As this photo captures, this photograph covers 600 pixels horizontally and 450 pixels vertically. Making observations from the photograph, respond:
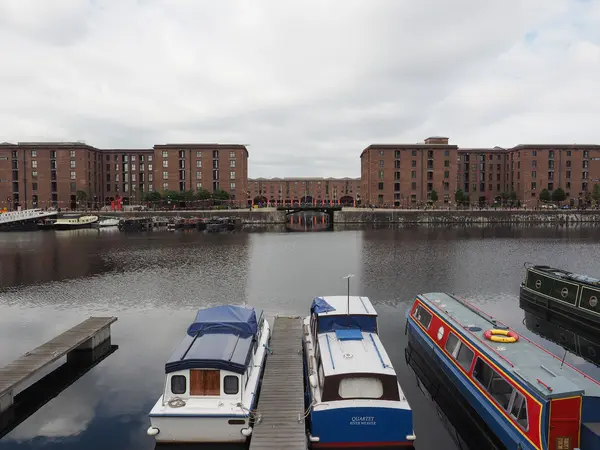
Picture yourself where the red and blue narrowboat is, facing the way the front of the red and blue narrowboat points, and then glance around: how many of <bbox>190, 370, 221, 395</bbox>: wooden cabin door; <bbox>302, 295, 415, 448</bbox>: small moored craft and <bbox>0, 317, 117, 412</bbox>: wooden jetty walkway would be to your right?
0

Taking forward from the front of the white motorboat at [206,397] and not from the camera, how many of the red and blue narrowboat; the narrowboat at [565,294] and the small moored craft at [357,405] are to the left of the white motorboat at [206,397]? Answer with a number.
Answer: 0

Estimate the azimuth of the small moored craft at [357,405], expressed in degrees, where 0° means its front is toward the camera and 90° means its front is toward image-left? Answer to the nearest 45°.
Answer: approximately 180°

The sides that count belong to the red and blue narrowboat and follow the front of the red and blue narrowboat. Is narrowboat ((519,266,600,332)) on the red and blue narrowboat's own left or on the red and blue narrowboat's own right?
on the red and blue narrowboat's own right

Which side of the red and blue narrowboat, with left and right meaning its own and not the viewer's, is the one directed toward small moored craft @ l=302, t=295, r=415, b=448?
left

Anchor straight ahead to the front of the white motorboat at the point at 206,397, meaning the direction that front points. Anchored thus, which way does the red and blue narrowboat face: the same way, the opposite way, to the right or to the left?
the same way

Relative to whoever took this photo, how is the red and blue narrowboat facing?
facing away from the viewer and to the left of the viewer

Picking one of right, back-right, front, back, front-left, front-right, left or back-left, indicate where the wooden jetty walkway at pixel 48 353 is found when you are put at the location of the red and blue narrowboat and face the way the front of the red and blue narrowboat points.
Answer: front-left

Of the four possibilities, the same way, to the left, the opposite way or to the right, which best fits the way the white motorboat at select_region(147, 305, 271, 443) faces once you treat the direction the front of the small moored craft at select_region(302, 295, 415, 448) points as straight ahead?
the same way

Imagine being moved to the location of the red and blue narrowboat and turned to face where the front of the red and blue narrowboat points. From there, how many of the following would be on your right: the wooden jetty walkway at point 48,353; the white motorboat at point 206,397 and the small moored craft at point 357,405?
0

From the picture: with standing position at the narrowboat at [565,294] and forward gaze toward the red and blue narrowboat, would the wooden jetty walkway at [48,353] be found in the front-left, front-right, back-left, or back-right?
front-right

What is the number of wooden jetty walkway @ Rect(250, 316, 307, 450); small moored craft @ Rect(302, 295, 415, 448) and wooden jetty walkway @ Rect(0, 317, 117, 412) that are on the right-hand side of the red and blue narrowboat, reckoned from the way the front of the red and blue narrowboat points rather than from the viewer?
0

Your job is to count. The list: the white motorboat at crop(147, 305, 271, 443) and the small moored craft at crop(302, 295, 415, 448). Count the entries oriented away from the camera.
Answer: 2

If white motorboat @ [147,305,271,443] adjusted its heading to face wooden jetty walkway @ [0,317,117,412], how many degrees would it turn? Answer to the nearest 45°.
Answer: approximately 45° to its left

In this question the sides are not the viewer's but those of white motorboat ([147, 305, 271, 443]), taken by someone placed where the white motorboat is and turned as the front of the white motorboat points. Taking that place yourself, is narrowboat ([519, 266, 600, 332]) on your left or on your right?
on your right

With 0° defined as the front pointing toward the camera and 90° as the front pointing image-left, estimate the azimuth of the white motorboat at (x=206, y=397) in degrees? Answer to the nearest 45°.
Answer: approximately 180°
